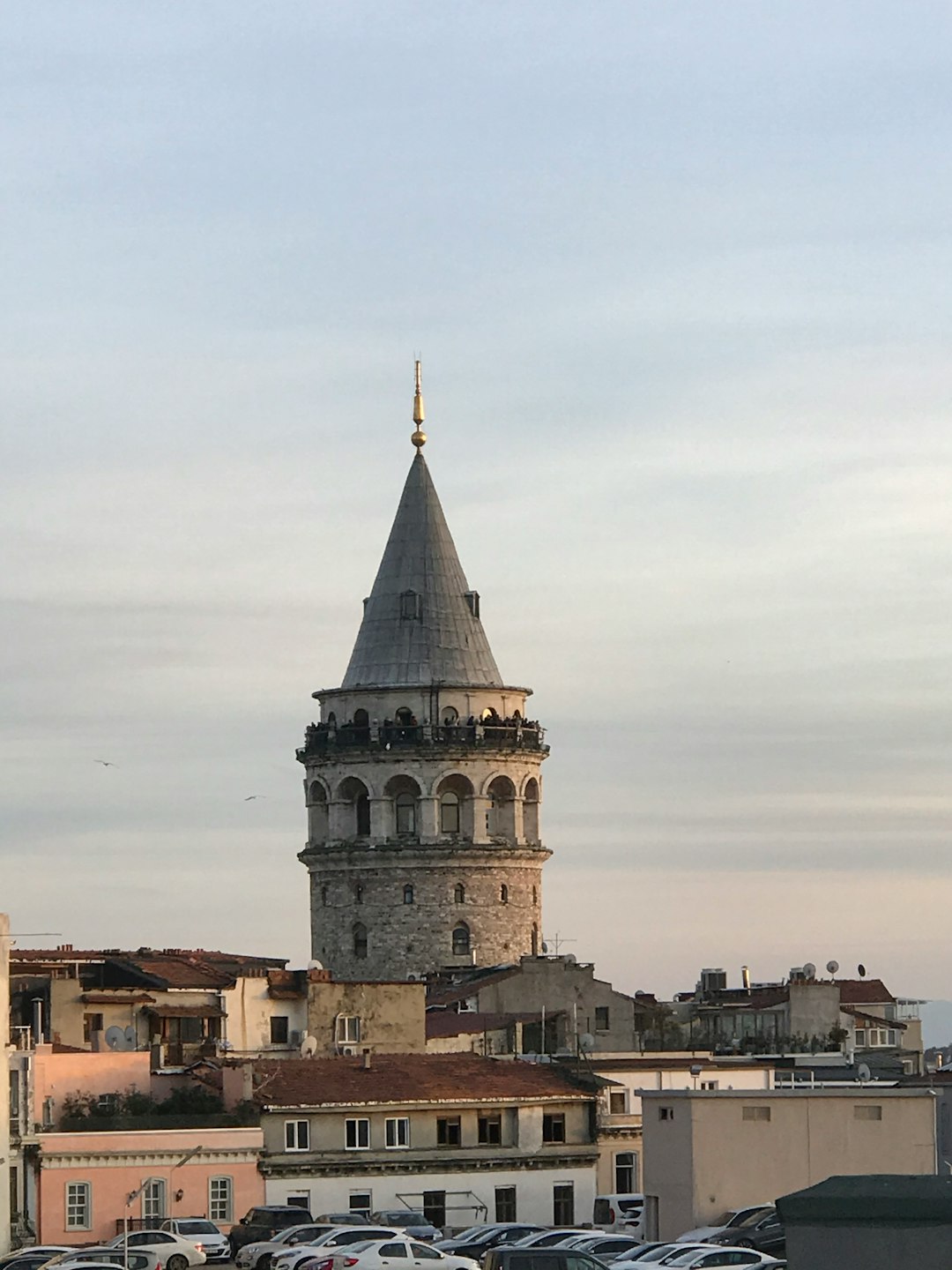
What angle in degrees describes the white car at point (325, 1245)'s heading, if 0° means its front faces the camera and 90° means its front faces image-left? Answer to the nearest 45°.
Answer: approximately 45°
